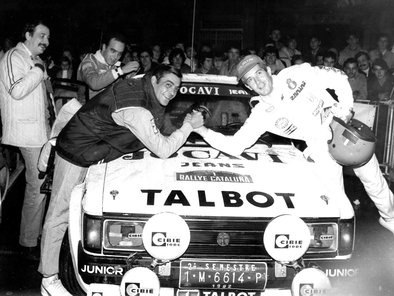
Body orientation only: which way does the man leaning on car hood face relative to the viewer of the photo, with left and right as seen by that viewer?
facing to the right of the viewer

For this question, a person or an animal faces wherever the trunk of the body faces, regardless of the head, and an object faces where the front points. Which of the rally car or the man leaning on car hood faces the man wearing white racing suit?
the man leaning on car hood

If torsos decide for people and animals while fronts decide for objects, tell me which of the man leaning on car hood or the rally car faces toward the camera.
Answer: the rally car

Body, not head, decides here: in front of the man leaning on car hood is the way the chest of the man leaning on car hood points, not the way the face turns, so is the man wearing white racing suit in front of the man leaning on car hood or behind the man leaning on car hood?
in front

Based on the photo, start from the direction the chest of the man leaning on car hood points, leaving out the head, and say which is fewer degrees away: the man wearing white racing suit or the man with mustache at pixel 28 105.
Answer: the man wearing white racing suit

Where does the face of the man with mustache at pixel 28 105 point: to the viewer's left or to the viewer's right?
to the viewer's right

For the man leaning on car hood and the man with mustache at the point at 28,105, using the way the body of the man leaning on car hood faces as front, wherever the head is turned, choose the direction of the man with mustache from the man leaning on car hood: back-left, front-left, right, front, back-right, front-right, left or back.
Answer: back-left

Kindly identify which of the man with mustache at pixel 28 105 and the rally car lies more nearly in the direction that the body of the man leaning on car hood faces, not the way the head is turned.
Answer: the rally car

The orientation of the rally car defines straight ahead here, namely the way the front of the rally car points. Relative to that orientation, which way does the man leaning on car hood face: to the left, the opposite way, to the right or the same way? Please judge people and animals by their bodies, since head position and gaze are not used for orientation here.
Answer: to the left

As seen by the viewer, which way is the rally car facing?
toward the camera

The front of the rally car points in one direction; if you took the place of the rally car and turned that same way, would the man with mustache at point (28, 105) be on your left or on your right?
on your right

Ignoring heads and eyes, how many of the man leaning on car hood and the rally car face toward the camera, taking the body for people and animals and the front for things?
1
